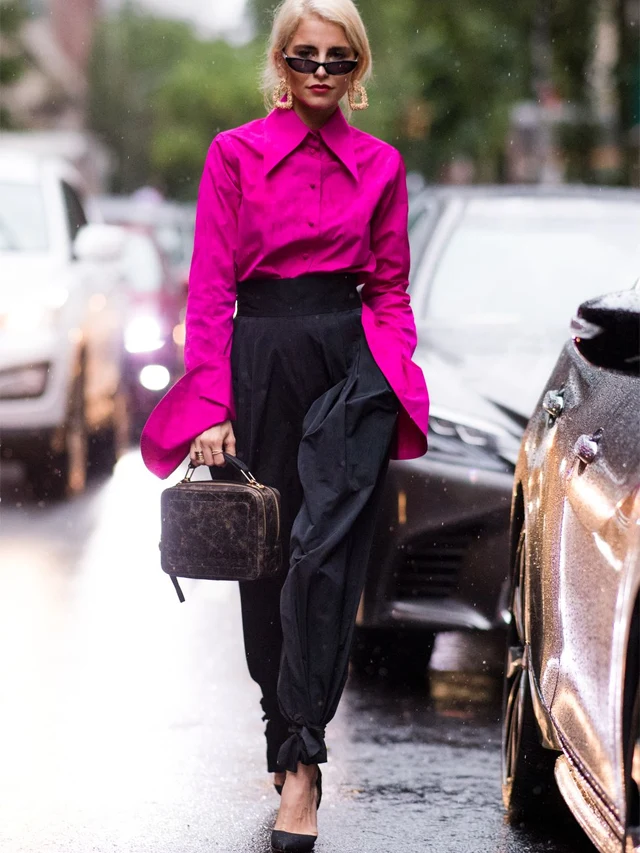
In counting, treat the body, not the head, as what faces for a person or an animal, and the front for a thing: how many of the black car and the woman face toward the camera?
2

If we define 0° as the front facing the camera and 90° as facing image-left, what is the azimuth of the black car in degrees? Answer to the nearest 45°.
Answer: approximately 0°

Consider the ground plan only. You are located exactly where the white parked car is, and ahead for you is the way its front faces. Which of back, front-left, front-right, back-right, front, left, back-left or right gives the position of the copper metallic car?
front-left

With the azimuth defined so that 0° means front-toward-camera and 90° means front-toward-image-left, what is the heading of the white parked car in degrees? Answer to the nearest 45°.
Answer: approximately 45°

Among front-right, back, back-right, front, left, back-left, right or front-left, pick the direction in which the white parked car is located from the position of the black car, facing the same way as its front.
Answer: back-right

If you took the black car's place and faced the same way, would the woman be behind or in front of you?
in front

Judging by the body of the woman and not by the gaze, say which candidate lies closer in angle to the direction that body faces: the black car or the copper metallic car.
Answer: the copper metallic car
